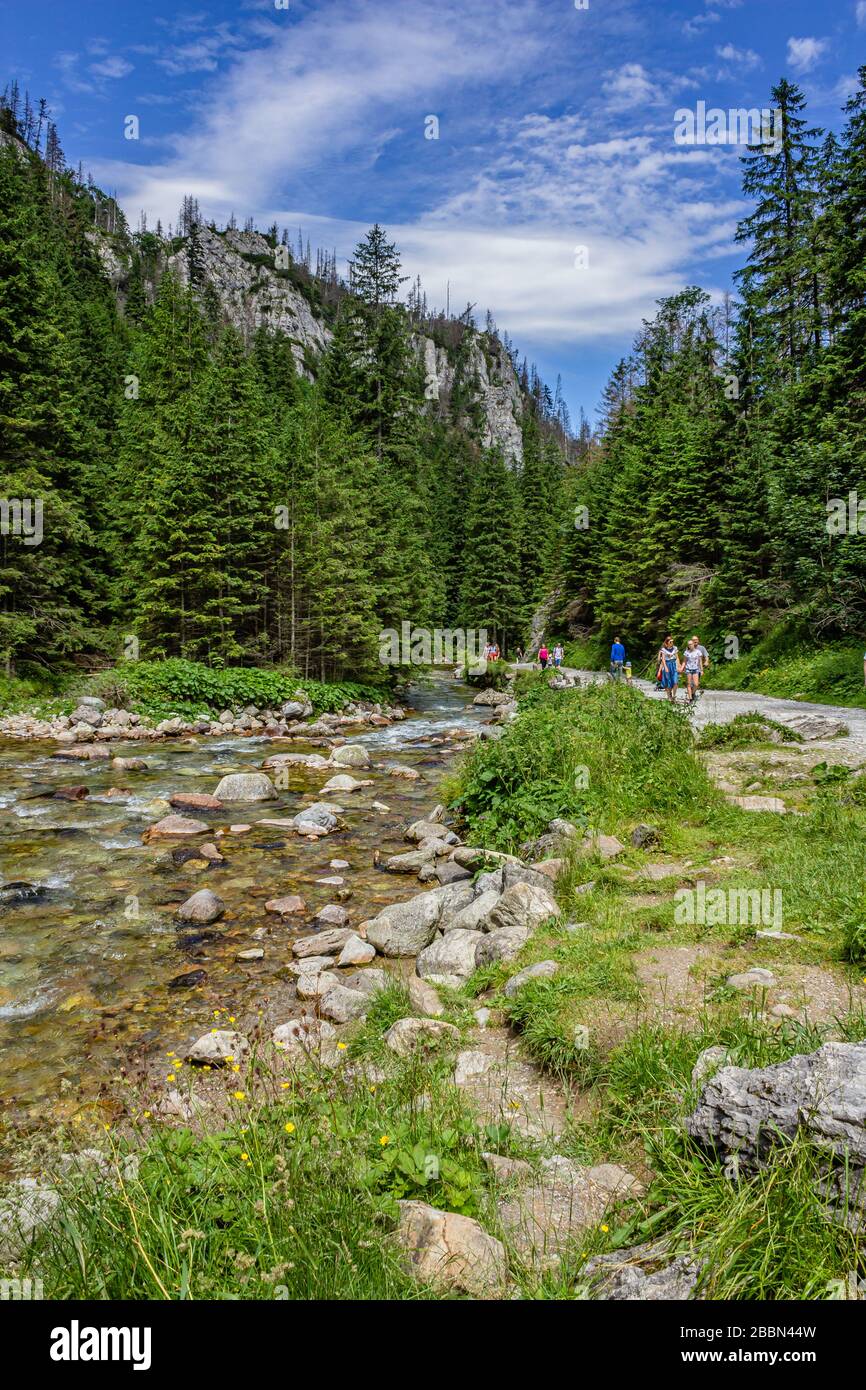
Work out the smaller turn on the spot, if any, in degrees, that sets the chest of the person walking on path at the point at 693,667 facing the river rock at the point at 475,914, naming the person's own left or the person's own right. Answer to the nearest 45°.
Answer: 0° — they already face it

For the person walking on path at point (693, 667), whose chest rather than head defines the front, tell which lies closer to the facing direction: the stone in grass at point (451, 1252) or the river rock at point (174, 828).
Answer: the stone in grass

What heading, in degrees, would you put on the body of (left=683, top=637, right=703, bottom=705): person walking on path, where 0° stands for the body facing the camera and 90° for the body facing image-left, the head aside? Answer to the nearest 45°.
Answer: approximately 0°

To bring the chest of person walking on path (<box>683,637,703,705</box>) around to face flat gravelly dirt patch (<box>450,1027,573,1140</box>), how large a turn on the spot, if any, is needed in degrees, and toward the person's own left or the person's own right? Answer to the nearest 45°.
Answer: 0° — they already face it

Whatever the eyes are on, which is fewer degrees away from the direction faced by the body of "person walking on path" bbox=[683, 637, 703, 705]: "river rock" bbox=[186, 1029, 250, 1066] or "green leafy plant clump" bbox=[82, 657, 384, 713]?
the river rock

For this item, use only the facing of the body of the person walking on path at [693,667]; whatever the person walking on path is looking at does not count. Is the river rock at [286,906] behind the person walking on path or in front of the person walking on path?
in front

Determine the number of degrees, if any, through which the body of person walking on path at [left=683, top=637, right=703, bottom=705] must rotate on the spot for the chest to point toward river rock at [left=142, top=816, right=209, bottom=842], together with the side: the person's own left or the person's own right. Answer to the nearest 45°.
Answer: approximately 45° to the person's own right

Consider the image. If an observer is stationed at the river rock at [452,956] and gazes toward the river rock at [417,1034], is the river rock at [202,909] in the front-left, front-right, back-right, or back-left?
back-right

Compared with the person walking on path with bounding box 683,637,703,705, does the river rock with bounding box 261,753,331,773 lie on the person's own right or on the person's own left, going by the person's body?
on the person's own right

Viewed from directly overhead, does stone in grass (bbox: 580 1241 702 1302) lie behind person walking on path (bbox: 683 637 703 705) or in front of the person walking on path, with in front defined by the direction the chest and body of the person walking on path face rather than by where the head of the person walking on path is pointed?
in front
